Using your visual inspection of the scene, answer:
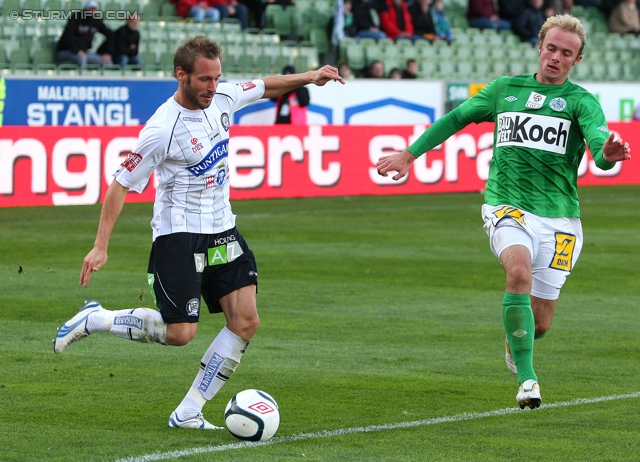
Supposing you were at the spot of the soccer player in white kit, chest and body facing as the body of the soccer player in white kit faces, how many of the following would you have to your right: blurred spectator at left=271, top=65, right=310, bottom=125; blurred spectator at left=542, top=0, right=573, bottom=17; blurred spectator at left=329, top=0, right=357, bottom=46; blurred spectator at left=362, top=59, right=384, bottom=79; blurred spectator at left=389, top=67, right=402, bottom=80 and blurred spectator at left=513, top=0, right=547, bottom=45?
0

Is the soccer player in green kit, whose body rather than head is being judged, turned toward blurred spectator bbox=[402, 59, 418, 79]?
no

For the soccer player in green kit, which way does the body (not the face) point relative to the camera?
toward the camera

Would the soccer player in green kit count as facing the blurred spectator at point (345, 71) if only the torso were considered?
no

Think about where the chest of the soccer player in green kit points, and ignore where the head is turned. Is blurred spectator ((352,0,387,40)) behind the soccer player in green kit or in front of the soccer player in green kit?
behind

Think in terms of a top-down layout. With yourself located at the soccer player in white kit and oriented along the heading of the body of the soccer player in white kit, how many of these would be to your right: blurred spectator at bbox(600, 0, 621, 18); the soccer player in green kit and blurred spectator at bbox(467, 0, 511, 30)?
0

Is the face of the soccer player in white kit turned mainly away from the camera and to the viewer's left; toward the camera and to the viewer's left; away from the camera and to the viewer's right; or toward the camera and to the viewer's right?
toward the camera and to the viewer's right

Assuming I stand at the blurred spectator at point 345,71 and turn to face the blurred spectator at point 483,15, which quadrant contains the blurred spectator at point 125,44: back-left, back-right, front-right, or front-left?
back-left

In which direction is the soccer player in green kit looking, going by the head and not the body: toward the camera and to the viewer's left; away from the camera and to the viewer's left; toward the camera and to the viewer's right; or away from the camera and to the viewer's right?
toward the camera and to the viewer's left

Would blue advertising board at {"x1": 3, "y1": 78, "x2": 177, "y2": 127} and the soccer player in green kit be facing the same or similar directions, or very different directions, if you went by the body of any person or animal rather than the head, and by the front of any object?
same or similar directions

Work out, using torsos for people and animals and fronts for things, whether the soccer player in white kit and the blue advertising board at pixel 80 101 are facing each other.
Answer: no

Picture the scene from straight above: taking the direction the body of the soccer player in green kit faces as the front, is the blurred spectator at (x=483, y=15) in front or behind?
behind

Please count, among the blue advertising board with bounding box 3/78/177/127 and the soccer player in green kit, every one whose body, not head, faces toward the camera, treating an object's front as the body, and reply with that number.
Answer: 2

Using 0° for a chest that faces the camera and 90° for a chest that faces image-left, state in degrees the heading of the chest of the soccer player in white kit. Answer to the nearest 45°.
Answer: approximately 315°

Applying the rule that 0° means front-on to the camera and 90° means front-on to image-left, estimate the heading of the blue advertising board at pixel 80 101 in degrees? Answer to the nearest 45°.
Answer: approximately 0°

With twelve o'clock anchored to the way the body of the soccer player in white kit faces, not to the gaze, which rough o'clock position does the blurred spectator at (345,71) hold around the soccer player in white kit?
The blurred spectator is roughly at 8 o'clock from the soccer player in white kit.

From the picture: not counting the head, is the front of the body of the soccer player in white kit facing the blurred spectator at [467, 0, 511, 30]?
no

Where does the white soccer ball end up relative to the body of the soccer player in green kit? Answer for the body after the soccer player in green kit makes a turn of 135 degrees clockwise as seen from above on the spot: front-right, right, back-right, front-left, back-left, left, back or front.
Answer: left
